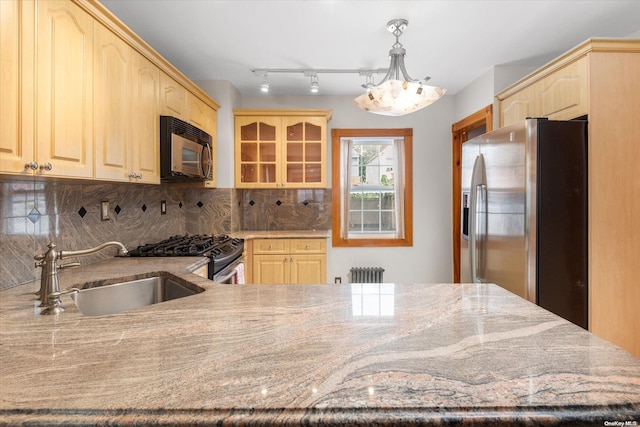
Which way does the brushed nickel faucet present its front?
to the viewer's right

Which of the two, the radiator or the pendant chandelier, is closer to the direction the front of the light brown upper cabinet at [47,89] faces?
the pendant chandelier

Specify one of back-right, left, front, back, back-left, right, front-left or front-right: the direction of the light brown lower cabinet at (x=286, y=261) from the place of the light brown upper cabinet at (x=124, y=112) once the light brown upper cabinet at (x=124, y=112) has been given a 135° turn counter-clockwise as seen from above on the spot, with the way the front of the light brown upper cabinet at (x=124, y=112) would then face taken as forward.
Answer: front-right

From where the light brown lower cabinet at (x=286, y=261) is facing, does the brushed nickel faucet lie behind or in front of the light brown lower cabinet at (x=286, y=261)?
in front

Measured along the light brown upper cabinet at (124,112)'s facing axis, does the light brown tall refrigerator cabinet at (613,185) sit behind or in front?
in front

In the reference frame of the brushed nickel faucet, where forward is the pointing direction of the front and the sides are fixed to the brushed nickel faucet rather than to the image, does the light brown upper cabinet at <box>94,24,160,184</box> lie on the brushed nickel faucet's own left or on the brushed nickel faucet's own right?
on the brushed nickel faucet's own left

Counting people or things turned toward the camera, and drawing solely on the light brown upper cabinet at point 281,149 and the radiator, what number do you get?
2

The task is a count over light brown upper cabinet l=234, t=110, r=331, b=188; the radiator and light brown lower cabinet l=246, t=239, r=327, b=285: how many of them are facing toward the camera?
3

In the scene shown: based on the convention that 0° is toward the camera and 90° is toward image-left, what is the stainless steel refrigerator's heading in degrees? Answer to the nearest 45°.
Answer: approximately 45°
